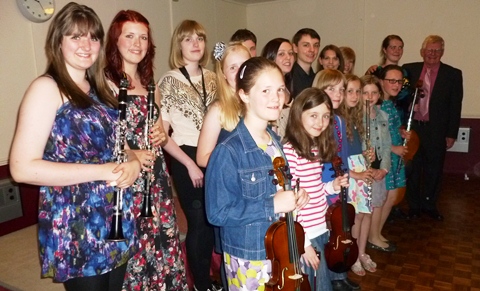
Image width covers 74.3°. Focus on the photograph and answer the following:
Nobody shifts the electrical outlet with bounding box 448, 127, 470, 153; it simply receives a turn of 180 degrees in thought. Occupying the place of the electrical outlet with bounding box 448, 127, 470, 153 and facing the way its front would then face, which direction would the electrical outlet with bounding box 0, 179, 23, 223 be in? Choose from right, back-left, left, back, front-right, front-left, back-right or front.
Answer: back-left

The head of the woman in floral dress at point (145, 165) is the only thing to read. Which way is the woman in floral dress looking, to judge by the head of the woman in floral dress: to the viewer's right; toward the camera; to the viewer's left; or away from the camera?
toward the camera

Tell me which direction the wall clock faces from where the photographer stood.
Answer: facing the viewer and to the right of the viewer

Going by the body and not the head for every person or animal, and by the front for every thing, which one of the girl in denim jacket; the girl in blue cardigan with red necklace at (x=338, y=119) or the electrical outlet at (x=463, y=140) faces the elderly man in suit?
the electrical outlet

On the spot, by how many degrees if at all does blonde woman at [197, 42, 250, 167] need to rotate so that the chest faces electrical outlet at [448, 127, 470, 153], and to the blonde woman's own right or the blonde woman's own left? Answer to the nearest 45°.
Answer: approximately 90° to the blonde woman's own left

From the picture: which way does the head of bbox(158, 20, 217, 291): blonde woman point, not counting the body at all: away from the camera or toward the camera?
toward the camera

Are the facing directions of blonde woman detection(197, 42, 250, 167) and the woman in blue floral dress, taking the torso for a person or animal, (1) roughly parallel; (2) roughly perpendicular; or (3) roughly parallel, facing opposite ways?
roughly parallel

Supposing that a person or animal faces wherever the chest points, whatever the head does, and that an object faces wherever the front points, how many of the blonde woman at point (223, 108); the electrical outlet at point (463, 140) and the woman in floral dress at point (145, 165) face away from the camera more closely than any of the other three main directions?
0

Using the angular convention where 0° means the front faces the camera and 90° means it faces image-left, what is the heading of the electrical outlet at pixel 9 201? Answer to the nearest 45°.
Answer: approximately 315°

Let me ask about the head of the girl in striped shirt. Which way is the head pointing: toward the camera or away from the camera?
toward the camera

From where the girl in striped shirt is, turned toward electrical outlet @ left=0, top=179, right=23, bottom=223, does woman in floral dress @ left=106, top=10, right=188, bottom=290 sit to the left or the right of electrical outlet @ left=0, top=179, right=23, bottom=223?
left

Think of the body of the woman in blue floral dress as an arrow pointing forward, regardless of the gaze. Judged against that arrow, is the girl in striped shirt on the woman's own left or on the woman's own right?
on the woman's own left

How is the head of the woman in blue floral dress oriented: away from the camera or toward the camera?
toward the camera

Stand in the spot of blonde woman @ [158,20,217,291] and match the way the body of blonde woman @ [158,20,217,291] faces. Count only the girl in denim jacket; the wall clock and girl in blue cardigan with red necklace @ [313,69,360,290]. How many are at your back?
1

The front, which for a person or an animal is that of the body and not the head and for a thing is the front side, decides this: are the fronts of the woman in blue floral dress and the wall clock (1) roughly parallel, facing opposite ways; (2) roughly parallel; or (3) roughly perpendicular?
roughly parallel
